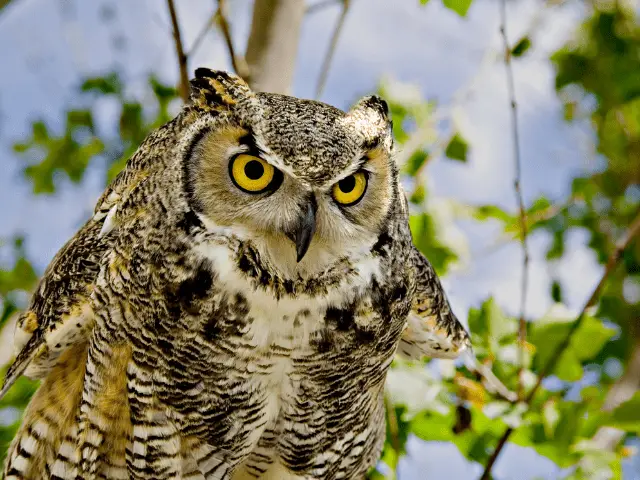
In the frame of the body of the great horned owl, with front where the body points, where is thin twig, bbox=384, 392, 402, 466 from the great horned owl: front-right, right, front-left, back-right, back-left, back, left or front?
left

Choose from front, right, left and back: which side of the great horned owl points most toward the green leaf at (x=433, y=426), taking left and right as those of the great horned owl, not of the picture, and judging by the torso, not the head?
left

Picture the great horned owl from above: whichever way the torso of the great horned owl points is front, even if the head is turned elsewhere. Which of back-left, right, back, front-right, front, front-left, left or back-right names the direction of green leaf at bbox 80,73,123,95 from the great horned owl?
back

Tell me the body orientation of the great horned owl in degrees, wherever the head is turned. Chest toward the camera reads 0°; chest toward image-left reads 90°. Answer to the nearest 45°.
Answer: approximately 315°

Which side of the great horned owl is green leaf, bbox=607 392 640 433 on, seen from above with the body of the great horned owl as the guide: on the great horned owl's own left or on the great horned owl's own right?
on the great horned owl's own left

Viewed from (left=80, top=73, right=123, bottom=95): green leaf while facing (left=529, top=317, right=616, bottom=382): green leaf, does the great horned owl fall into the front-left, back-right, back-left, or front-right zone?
front-right
